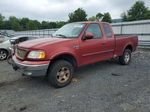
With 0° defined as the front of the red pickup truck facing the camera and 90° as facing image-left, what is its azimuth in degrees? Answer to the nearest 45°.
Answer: approximately 45°
